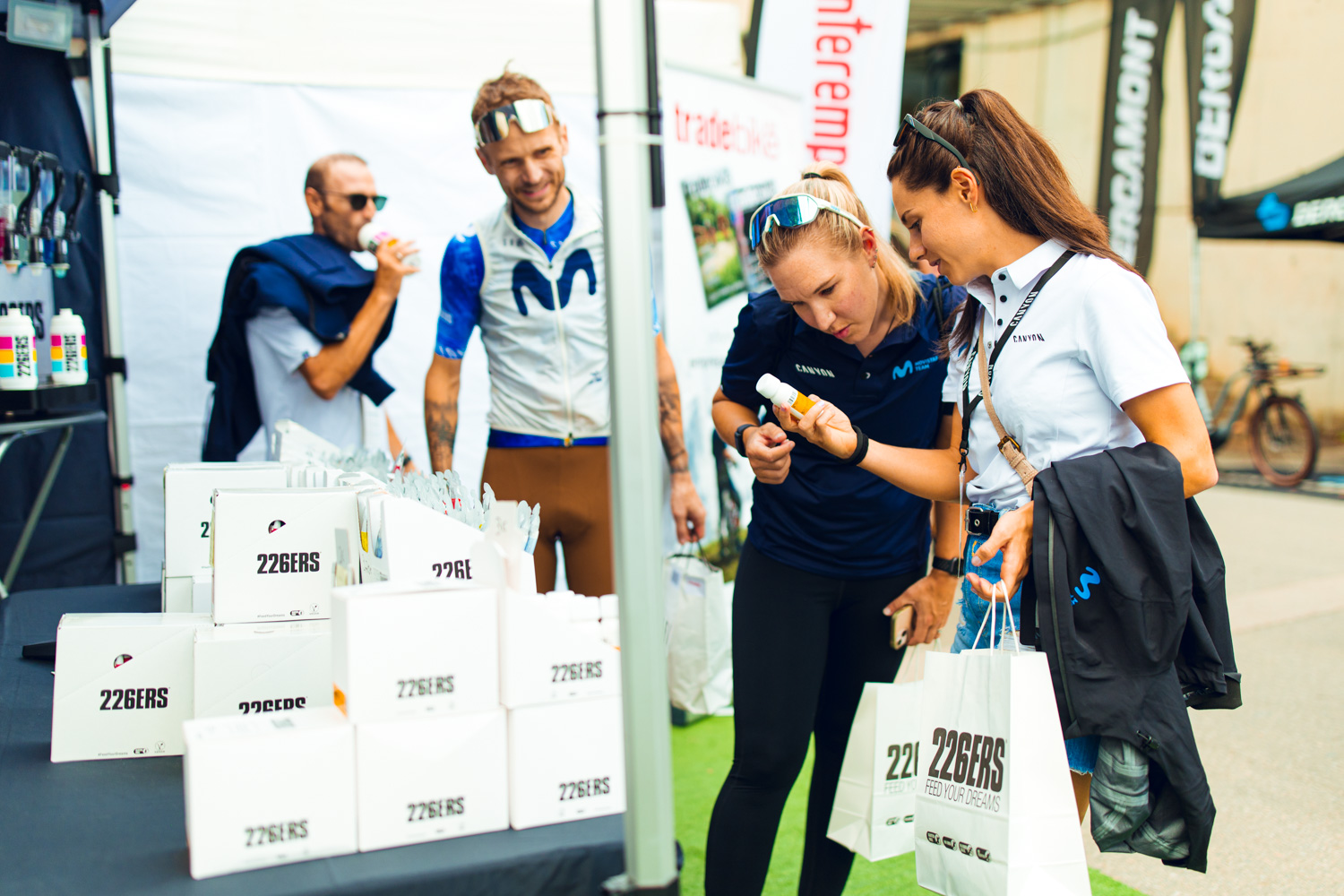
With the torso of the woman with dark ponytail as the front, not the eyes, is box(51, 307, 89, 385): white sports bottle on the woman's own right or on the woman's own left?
on the woman's own right

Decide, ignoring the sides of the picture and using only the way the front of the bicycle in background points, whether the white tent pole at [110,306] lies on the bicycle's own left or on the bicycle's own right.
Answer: on the bicycle's own right

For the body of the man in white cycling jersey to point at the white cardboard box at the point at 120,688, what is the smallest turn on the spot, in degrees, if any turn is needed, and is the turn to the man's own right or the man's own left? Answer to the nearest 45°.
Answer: approximately 45° to the man's own right

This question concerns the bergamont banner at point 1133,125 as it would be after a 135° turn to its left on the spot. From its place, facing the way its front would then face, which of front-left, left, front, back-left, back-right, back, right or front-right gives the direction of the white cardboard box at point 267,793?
back-right

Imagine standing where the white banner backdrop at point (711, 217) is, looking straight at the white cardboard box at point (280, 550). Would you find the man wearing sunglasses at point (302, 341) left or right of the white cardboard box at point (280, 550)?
right

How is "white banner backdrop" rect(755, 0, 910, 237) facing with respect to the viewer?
toward the camera

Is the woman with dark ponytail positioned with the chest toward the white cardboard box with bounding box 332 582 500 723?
yes

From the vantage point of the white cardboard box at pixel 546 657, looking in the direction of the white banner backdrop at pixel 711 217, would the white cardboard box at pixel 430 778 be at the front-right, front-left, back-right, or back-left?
back-left

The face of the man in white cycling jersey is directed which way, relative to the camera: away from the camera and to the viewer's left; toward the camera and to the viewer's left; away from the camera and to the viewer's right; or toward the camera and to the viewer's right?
toward the camera and to the viewer's right

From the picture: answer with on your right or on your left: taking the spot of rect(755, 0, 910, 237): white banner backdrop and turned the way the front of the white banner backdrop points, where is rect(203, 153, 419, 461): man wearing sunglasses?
on your right

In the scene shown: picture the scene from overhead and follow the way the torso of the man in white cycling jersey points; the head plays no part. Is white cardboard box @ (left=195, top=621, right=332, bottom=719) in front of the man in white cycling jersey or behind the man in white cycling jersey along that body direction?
in front

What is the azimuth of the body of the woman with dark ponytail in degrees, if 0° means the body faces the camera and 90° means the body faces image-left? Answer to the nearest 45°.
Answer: approximately 45°

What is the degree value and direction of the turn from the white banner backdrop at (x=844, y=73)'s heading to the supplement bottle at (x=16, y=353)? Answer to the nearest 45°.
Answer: approximately 45° to its right

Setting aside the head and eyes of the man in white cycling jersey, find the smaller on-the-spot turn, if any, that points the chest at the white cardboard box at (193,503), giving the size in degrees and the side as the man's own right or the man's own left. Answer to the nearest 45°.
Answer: approximately 45° to the man's own right

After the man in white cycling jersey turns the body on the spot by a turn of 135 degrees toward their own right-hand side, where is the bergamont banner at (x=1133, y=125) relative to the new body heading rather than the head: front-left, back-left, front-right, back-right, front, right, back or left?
right
